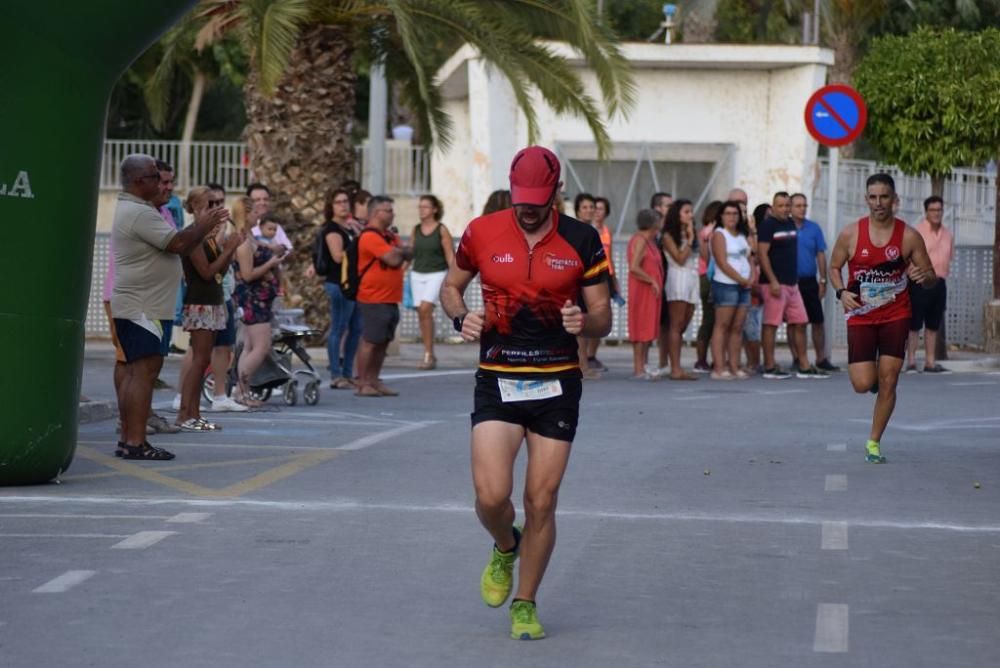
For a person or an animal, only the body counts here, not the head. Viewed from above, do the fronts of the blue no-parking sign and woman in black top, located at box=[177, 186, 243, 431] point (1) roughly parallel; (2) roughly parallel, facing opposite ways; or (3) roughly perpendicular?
roughly perpendicular

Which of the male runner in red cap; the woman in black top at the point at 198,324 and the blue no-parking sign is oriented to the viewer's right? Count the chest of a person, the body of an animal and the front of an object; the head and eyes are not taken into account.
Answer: the woman in black top

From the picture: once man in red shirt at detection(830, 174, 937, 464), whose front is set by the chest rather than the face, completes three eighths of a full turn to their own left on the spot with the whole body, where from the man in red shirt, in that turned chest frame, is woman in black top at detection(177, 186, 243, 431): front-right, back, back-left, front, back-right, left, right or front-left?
back-left

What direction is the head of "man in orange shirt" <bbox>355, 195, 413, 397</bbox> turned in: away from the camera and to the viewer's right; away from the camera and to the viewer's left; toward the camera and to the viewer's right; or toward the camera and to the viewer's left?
toward the camera and to the viewer's right

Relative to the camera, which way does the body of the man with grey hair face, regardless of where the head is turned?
to the viewer's right

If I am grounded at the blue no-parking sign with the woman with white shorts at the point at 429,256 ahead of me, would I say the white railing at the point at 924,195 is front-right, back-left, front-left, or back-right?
back-right

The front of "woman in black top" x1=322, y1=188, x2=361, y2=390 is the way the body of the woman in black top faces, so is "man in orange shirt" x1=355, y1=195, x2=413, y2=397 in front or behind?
in front

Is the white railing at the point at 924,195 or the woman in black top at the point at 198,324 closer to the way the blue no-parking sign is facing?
the woman in black top

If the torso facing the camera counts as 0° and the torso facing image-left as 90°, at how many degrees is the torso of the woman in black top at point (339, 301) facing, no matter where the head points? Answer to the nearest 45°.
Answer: approximately 315°

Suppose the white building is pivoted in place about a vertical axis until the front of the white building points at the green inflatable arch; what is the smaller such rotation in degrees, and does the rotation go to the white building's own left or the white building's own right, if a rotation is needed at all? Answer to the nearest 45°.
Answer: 0° — it already faces it

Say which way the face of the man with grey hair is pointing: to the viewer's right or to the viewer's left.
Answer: to the viewer's right

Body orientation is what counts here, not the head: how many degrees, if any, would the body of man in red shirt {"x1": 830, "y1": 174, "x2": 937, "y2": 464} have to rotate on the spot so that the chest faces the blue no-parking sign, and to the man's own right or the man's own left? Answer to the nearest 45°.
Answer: approximately 180°
